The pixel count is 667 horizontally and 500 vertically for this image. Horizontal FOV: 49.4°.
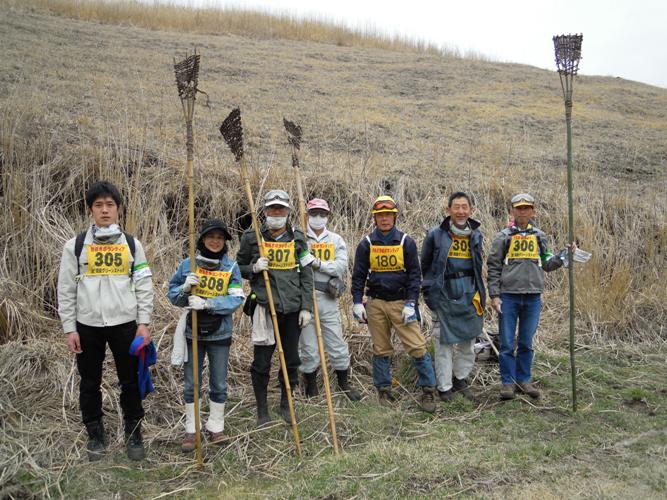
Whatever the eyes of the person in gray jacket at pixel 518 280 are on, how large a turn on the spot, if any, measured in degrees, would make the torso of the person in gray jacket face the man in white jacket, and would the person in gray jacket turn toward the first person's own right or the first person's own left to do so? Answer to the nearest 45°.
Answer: approximately 45° to the first person's own right

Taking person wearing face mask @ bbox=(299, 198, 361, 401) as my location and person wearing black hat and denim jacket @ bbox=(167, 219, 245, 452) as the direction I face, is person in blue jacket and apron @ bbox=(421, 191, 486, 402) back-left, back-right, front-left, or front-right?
back-left

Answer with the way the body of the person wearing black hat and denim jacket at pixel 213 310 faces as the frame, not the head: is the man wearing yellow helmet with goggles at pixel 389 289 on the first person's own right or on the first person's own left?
on the first person's own left

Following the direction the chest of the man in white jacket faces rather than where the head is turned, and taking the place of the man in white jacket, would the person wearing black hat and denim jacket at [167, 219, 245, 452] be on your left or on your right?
on your left

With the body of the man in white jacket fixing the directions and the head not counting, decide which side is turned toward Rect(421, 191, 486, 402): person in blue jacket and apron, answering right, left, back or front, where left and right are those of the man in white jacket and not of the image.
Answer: left
